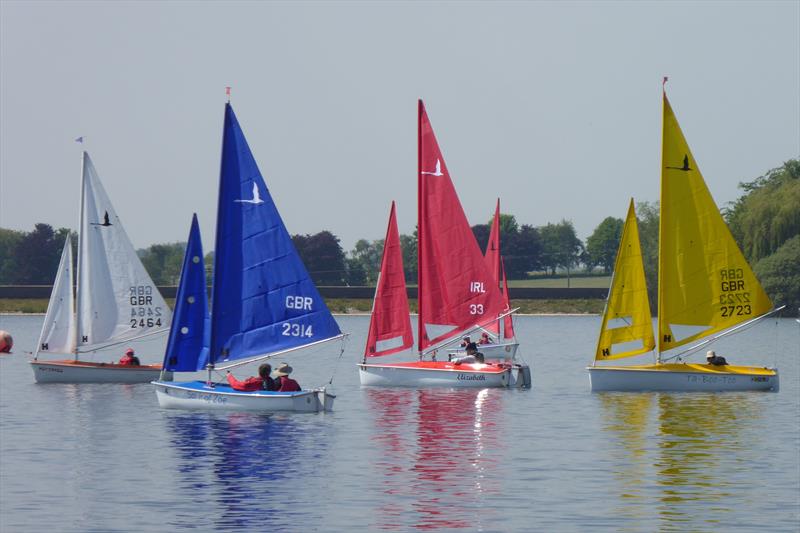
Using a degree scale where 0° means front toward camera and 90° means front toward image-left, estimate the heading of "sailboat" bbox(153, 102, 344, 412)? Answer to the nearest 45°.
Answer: approximately 90°
